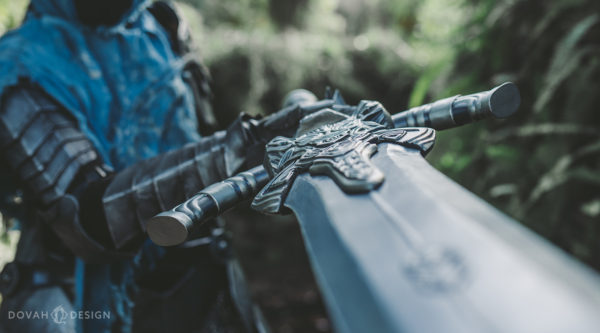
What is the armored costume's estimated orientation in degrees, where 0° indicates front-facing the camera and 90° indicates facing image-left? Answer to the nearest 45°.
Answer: approximately 315°
